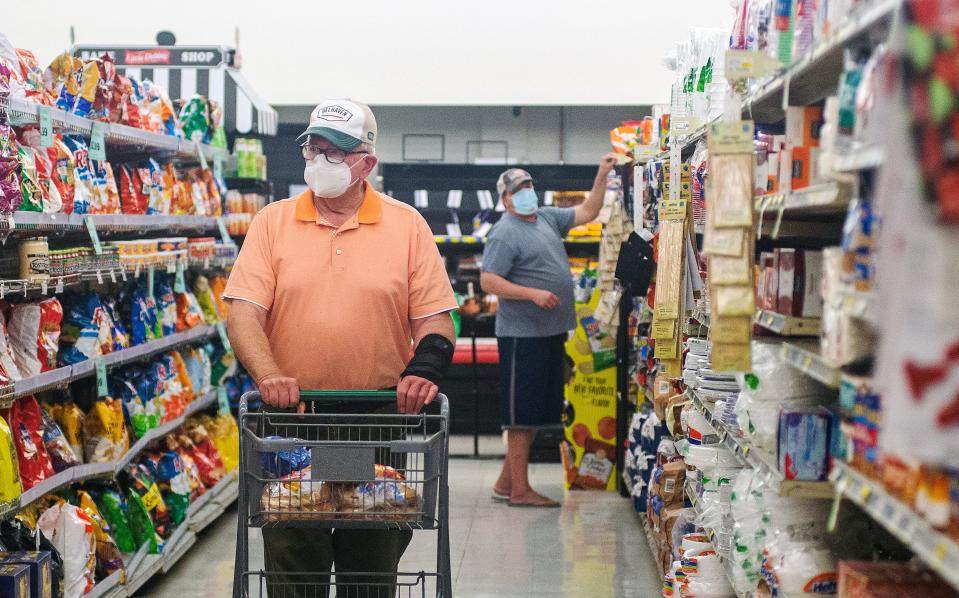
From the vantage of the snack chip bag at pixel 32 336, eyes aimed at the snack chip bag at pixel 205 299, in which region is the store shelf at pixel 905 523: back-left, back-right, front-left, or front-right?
back-right

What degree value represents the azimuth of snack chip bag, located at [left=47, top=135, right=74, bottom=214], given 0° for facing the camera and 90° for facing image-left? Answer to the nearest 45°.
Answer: approximately 315°

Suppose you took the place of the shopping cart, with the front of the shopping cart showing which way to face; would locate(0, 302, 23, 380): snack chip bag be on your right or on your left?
on your right

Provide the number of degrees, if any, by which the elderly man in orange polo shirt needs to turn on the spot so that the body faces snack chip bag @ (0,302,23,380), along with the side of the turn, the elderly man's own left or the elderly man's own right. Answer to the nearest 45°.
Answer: approximately 90° to the elderly man's own right

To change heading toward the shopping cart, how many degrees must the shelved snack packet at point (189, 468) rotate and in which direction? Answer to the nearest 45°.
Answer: approximately 45° to its right
